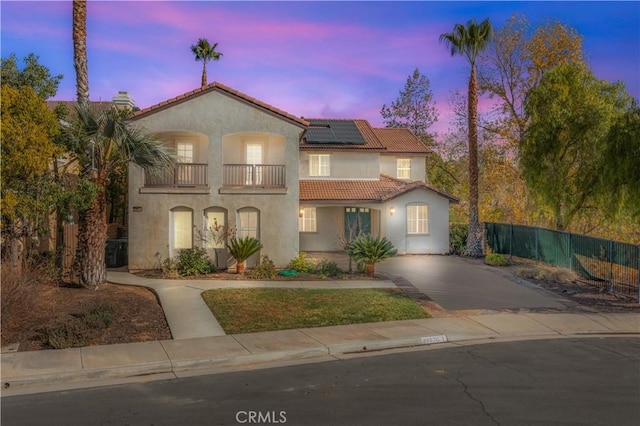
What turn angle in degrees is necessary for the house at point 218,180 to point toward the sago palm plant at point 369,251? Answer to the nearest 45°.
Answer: approximately 90° to its left

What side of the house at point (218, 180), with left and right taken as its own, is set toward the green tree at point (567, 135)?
left

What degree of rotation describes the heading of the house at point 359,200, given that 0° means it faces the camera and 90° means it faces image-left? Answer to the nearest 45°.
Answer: approximately 0°

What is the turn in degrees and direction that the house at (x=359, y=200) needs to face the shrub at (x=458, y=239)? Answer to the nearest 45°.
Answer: approximately 90° to its left

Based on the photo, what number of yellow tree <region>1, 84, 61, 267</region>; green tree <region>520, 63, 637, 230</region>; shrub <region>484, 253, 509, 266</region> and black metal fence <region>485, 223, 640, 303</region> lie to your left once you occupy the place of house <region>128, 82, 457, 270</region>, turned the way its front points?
3

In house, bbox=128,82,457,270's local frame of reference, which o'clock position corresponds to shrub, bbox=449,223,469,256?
The shrub is roughly at 8 o'clock from the house.

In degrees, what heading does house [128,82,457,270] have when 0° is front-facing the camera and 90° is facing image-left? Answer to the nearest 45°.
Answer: approximately 0°
